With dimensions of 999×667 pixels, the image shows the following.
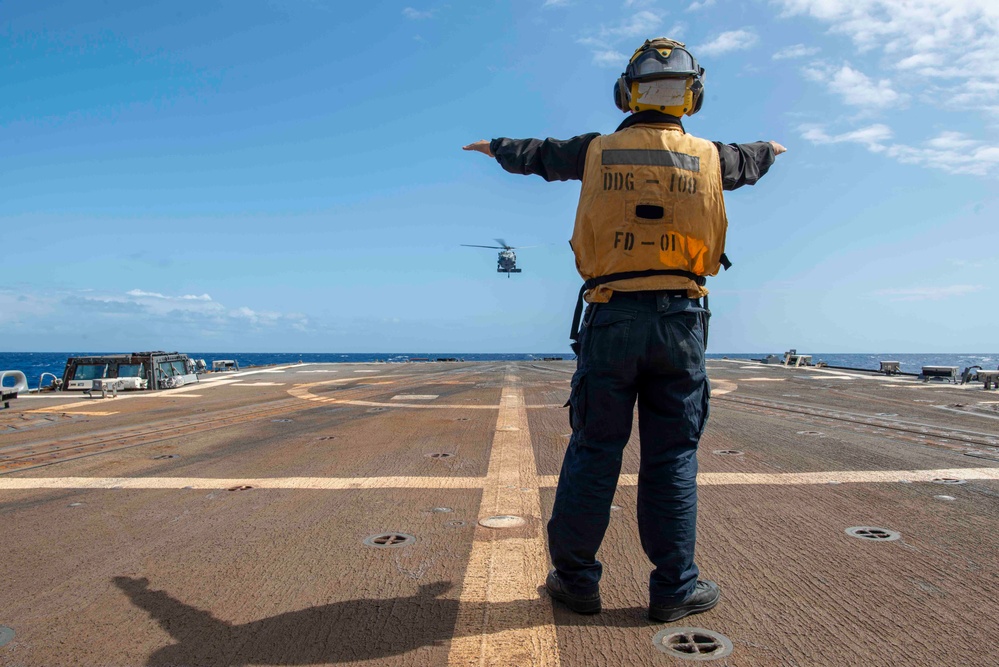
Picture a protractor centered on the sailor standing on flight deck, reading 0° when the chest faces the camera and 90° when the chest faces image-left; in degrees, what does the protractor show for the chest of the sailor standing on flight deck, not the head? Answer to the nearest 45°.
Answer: approximately 180°
